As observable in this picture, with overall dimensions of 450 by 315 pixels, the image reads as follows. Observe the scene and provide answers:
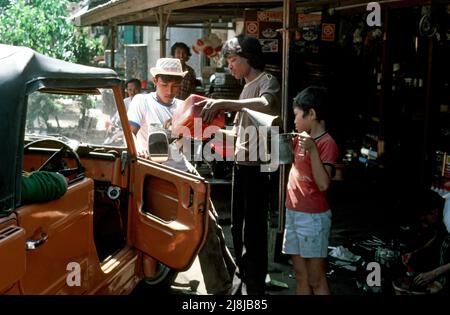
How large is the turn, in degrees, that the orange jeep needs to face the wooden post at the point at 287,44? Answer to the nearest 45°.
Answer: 0° — it already faces it

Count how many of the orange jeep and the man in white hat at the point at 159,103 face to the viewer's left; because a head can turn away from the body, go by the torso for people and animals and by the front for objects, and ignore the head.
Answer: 0

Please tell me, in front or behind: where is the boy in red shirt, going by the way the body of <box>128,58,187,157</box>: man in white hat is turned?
in front

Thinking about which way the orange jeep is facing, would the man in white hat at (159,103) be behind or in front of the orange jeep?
in front

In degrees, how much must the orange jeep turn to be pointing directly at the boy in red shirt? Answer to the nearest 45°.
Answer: approximately 45° to its right

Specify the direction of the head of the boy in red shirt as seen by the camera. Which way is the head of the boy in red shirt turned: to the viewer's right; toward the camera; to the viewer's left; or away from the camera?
to the viewer's left

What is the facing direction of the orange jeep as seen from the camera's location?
facing away from the viewer and to the right of the viewer

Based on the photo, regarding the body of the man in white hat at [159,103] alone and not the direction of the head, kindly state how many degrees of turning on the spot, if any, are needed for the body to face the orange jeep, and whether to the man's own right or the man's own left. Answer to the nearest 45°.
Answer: approximately 45° to the man's own right

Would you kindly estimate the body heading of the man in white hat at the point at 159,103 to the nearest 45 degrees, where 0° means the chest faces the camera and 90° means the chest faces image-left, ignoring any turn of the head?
approximately 315°
